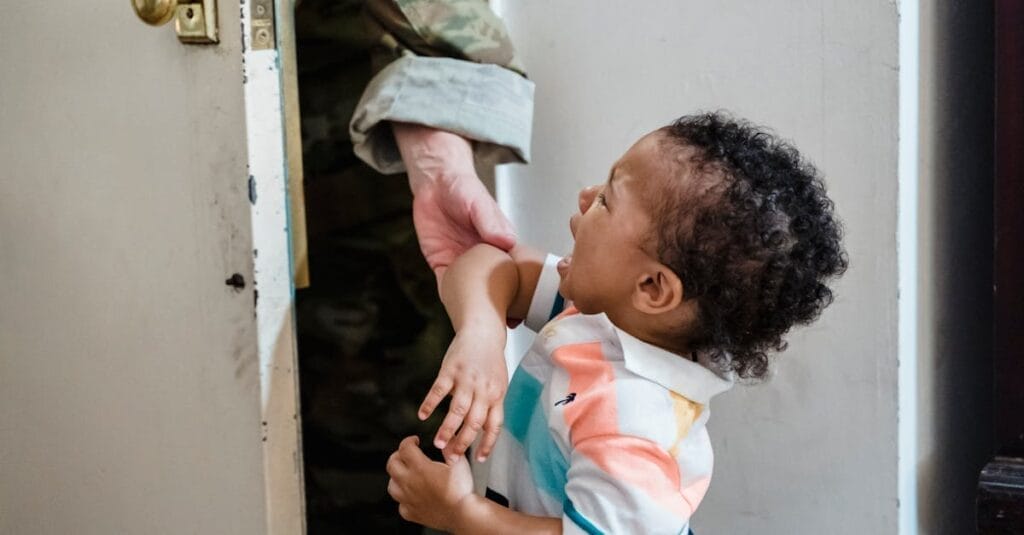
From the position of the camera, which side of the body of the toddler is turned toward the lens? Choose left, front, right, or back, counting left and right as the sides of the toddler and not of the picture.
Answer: left

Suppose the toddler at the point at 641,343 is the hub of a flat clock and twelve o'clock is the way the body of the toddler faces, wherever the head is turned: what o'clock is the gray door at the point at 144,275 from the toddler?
The gray door is roughly at 12 o'clock from the toddler.
